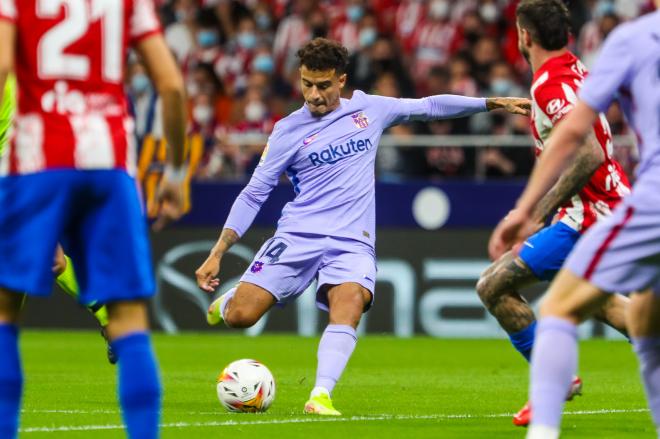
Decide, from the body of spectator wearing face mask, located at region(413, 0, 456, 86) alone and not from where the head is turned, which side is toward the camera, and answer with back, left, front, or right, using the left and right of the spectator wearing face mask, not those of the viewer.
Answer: front

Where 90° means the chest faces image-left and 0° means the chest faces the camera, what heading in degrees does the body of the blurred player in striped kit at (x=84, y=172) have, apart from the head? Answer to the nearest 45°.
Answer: approximately 180°

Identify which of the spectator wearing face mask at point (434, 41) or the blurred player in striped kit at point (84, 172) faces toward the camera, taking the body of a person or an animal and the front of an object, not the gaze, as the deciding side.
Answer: the spectator wearing face mask

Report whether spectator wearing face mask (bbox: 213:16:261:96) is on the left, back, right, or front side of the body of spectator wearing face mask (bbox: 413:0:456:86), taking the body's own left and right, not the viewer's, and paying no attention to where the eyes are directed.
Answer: right

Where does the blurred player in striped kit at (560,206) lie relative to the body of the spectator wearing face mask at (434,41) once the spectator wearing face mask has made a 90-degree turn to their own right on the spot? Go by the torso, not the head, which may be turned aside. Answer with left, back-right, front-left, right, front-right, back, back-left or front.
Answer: left

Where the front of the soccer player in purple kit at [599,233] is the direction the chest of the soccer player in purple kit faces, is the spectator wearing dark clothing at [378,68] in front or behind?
in front

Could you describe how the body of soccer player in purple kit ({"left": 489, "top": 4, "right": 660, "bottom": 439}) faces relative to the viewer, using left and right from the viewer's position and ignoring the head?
facing away from the viewer and to the left of the viewer

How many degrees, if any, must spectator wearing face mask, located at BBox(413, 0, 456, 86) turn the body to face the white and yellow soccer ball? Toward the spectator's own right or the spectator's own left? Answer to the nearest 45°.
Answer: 0° — they already face it

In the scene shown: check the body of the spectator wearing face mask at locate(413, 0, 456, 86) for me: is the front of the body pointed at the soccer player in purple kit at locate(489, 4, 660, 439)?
yes

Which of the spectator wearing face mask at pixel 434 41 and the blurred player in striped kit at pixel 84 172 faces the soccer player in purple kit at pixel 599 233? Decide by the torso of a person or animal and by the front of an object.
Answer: the spectator wearing face mask

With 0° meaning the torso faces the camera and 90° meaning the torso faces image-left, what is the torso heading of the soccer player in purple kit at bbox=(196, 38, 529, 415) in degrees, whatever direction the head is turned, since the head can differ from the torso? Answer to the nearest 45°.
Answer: approximately 0°

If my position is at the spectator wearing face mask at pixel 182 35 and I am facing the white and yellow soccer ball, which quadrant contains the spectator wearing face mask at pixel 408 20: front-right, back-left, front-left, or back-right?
front-left

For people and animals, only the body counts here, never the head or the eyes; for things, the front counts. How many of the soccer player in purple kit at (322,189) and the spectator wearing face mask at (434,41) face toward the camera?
2

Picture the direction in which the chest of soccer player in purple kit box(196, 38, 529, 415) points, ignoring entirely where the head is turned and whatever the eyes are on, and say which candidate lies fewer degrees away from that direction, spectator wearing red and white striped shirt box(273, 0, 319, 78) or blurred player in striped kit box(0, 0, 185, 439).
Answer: the blurred player in striped kit

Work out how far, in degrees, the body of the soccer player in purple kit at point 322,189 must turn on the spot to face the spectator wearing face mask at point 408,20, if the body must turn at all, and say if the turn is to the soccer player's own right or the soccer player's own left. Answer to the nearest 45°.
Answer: approximately 180°

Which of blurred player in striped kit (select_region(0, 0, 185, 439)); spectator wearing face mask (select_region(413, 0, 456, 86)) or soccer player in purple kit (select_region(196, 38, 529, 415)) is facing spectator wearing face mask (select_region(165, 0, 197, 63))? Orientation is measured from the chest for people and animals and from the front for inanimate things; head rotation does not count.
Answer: the blurred player in striped kit

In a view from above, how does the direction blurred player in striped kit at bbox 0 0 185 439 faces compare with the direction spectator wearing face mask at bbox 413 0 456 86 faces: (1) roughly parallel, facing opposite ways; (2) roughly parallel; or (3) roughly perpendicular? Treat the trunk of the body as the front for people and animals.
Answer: roughly parallel, facing opposite ways

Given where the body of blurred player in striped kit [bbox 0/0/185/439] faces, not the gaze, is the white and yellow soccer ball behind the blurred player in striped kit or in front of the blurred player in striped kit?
in front

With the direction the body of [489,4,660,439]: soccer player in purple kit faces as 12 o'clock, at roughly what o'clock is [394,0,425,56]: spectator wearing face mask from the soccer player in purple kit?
The spectator wearing face mask is roughly at 1 o'clock from the soccer player in purple kit.
